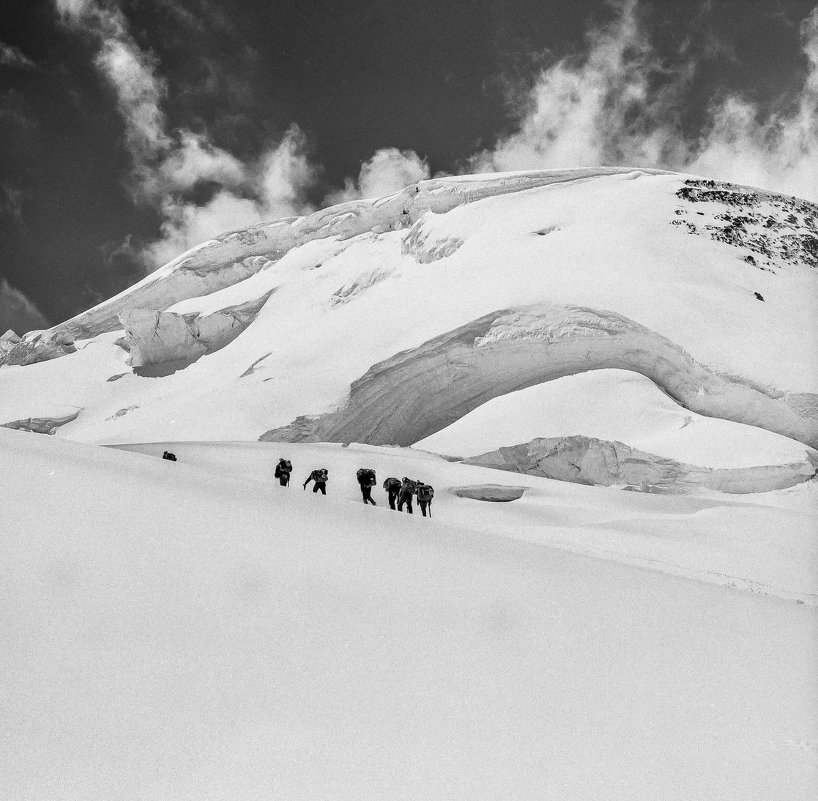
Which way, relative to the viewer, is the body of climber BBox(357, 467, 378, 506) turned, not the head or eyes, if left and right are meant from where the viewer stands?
facing away from the viewer and to the left of the viewer

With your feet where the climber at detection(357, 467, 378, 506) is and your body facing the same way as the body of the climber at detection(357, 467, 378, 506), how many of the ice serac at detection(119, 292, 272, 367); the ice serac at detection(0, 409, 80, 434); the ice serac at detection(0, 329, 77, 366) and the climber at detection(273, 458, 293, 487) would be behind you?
0

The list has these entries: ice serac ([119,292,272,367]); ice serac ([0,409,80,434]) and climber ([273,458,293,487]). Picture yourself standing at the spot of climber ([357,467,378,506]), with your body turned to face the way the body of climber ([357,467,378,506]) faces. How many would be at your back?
0

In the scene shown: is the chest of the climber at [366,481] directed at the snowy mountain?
no

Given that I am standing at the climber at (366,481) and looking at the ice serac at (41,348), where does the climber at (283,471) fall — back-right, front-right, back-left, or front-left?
front-left

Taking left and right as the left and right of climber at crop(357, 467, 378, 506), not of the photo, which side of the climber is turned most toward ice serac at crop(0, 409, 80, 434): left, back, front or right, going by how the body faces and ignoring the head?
front

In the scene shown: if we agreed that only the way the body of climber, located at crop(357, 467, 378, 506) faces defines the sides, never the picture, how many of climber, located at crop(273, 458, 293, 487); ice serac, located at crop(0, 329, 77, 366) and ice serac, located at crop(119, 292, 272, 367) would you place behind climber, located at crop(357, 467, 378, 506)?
0

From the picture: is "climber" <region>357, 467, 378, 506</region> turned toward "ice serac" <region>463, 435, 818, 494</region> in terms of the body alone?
no

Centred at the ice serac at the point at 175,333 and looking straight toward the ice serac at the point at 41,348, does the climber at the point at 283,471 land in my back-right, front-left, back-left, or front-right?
back-left

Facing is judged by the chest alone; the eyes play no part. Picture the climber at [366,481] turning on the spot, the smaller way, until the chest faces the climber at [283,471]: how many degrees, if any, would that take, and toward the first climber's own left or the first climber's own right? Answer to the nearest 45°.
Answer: approximately 45° to the first climber's own left

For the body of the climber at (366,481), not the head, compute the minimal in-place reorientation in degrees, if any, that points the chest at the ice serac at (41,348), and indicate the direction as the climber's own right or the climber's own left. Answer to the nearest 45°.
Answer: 0° — they already face it

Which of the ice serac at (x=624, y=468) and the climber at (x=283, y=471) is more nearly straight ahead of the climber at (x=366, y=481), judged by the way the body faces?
the climber
